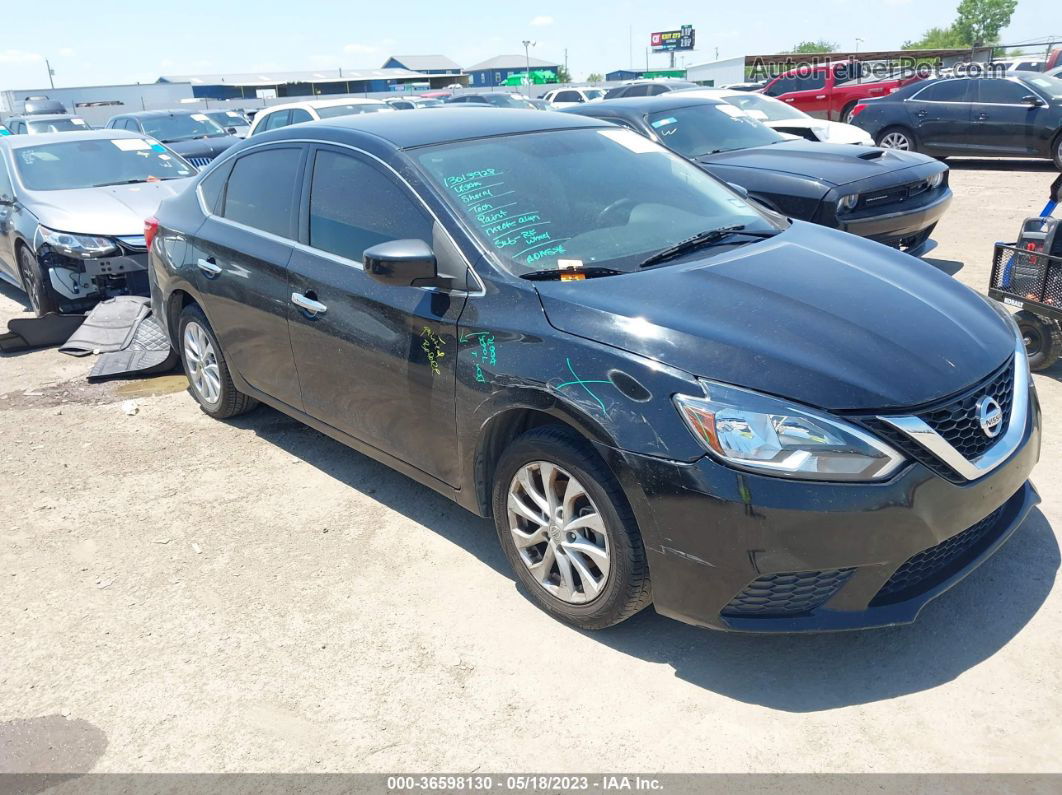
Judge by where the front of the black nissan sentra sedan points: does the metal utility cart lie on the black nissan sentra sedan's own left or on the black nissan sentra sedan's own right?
on the black nissan sentra sedan's own left

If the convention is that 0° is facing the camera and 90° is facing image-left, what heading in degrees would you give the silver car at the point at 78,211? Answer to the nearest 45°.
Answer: approximately 315°

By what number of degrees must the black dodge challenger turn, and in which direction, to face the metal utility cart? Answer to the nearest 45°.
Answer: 0° — it already faces it

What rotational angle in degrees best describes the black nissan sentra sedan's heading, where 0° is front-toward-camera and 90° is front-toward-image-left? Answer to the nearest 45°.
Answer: approximately 315°

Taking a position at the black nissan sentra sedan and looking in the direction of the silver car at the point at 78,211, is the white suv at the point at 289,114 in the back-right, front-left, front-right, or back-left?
front-right

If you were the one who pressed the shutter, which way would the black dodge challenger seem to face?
facing the viewer and to the right of the viewer

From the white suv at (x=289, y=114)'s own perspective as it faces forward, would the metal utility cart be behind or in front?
in front

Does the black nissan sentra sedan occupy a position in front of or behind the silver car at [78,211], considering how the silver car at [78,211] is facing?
in front

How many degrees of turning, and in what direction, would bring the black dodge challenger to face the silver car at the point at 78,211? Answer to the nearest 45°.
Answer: approximately 135° to its right

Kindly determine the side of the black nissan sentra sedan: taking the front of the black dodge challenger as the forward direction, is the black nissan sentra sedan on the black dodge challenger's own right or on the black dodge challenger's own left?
on the black dodge challenger's own right

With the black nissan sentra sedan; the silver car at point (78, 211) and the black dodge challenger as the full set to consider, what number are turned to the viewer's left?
0

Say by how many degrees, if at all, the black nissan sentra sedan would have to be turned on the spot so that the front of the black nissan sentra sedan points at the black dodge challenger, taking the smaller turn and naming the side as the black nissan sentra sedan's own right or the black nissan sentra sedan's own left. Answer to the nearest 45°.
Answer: approximately 135° to the black nissan sentra sedan's own left

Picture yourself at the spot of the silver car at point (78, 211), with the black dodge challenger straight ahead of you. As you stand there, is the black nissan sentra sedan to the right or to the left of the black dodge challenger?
right

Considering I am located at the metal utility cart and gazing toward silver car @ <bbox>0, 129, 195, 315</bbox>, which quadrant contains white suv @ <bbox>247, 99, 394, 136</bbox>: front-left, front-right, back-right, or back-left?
front-right

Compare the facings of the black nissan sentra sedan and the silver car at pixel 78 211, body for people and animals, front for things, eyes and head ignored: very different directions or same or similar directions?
same or similar directions

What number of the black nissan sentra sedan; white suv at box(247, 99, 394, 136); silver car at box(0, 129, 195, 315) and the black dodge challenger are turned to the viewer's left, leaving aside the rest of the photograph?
0

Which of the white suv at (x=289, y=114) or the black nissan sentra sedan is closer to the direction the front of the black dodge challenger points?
the black nissan sentra sedan

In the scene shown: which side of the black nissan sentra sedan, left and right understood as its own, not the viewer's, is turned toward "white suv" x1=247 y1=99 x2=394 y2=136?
back
